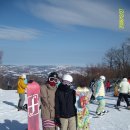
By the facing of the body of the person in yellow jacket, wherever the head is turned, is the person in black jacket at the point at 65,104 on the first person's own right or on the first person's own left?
on the first person's own right
